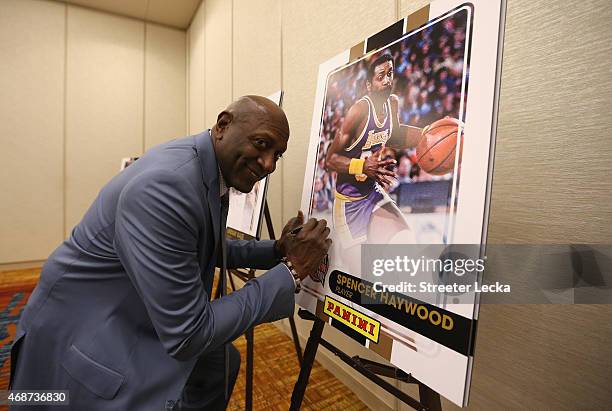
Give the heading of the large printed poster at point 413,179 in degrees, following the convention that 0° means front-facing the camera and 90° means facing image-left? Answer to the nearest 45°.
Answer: approximately 45°

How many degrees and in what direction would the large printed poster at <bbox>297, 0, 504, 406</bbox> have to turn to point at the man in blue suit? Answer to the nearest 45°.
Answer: approximately 45° to its right

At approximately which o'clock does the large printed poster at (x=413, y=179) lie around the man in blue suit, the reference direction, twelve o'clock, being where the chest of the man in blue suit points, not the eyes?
The large printed poster is roughly at 1 o'clock from the man in blue suit.

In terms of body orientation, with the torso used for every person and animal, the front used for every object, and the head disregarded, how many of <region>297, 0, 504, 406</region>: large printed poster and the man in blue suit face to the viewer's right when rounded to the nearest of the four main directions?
1

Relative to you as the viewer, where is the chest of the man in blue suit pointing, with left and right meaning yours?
facing to the right of the viewer

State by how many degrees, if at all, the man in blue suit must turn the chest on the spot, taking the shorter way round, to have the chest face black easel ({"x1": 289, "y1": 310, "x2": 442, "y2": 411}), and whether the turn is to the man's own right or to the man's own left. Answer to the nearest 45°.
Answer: approximately 45° to the man's own right

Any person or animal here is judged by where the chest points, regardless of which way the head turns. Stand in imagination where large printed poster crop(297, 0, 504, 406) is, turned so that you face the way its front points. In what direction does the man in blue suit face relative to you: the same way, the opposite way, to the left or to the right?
the opposite way
